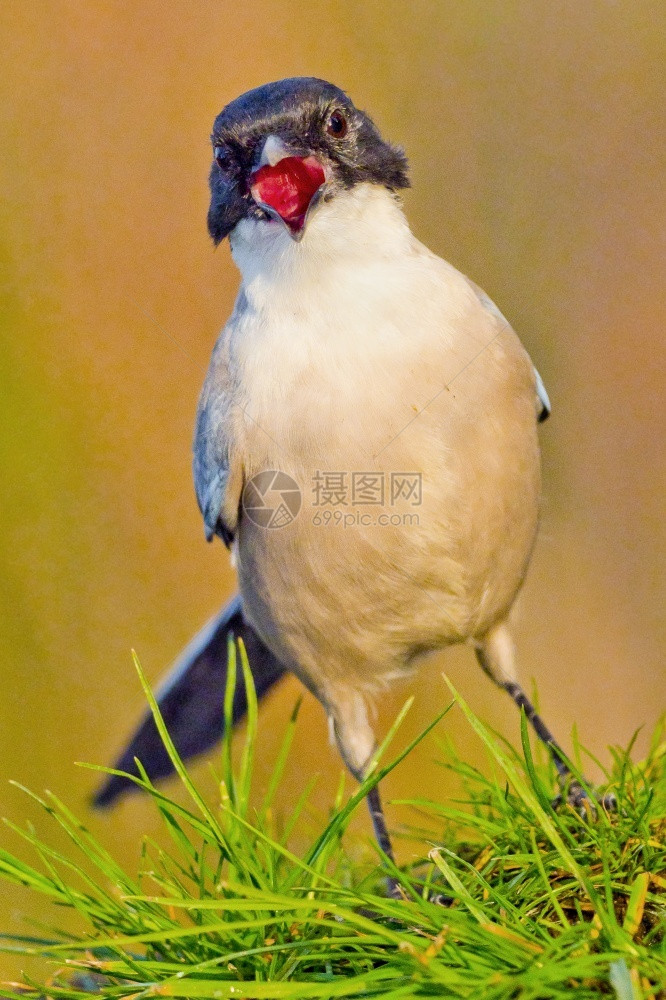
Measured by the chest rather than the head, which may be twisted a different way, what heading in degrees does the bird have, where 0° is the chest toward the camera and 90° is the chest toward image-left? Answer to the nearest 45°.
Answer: approximately 0°
